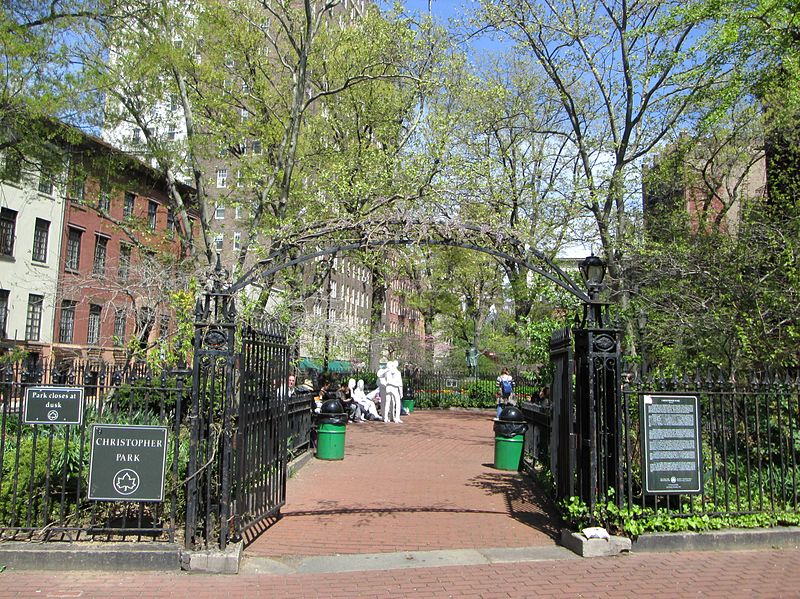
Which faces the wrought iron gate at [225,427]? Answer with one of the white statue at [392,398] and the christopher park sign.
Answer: the white statue

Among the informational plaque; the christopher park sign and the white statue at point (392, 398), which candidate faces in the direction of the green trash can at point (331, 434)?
the white statue

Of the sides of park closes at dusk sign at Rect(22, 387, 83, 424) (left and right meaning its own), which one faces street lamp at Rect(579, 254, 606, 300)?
left

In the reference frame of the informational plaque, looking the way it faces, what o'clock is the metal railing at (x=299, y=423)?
The metal railing is roughly at 4 o'clock from the informational plaque.

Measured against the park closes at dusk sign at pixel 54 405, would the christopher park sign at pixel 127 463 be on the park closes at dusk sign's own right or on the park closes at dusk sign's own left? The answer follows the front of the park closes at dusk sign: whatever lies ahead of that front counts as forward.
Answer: on the park closes at dusk sign's own left

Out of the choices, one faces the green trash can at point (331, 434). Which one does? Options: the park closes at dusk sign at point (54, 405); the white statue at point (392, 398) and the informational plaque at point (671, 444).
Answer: the white statue

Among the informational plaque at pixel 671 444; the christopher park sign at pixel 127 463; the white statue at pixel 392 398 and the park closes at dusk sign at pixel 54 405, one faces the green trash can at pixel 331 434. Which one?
the white statue

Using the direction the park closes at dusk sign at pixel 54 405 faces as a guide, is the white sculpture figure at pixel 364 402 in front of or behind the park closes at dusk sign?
behind

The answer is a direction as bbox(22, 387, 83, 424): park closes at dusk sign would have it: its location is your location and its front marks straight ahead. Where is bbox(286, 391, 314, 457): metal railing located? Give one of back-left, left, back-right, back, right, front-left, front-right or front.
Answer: back-left

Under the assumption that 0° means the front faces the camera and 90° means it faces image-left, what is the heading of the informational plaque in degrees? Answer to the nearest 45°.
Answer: approximately 0°

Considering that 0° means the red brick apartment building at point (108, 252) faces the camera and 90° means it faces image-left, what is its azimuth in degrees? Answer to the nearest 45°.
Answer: approximately 315°

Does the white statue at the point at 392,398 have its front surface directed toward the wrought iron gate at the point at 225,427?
yes

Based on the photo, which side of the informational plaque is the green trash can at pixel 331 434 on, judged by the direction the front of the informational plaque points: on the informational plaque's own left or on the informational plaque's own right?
on the informational plaque's own right

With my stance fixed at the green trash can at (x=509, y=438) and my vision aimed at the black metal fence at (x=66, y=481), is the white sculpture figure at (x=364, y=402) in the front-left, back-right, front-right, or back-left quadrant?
back-right
